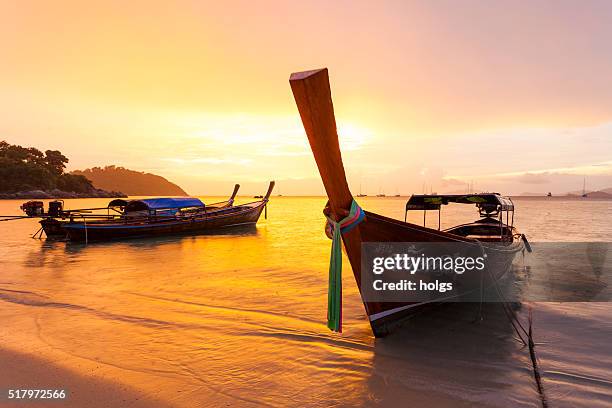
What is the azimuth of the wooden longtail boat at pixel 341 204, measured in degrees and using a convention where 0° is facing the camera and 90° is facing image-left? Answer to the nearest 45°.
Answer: approximately 45°
